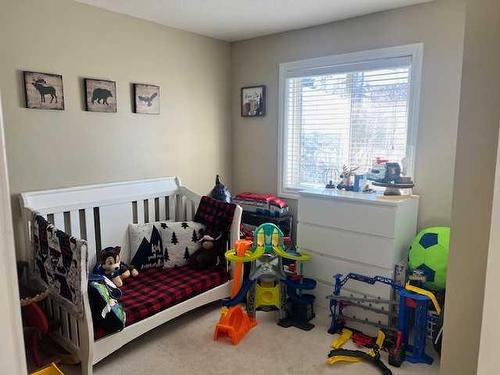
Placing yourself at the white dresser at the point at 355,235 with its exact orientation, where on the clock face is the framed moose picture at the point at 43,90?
The framed moose picture is roughly at 1 o'clock from the white dresser.

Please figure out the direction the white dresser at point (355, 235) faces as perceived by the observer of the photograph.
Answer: facing the viewer and to the left of the viewer

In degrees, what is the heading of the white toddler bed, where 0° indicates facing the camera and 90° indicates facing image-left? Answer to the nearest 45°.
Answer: approximately 315°

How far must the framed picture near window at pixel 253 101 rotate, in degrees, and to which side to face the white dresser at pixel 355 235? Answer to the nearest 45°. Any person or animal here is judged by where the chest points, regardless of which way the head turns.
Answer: approximately 90° to its left

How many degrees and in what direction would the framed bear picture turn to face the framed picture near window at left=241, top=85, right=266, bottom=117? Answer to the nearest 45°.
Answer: approximately 45° to its left

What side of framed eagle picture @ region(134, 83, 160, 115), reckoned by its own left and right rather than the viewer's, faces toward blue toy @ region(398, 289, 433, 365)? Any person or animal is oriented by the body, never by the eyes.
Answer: front

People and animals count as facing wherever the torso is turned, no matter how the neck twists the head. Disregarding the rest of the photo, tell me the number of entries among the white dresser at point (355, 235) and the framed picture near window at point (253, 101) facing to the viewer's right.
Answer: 0
